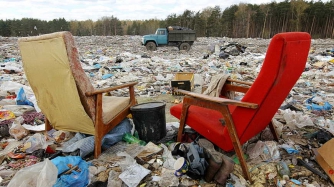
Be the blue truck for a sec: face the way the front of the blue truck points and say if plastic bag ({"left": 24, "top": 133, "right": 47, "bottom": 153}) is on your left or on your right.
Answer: on your left

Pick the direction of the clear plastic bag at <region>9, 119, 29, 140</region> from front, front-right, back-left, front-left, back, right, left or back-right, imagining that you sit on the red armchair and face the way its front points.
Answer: front-left

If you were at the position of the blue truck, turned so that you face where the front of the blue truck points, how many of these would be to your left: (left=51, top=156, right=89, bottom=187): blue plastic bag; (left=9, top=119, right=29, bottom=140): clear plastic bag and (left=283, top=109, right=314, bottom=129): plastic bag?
3

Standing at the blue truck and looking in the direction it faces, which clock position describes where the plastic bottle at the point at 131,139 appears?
The plastic bottle is roughly at 9 o'clock from the blue truck.

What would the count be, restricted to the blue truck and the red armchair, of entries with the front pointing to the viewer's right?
0

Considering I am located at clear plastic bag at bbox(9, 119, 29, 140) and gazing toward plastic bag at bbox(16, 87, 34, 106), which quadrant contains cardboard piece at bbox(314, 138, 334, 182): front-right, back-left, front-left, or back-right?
back-right

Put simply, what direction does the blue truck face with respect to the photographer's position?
facing to the left of the viewer

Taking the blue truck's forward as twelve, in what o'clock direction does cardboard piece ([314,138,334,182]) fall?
The cardboard piece is roughly at 9 o'clock from the blue truck.

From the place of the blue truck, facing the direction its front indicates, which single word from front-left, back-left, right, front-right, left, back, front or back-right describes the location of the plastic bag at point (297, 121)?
left

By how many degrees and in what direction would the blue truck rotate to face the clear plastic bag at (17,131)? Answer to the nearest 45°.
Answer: approximately 90° to its left

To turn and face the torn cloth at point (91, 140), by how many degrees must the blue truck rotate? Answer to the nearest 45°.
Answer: approximately 90° to its left

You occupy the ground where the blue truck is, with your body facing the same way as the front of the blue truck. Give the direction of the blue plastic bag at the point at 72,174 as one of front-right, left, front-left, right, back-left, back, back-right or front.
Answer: left

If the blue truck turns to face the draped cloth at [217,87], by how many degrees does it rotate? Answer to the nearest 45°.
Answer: approximately 90° to its left
